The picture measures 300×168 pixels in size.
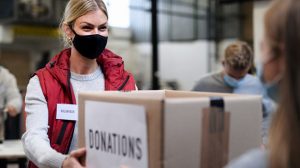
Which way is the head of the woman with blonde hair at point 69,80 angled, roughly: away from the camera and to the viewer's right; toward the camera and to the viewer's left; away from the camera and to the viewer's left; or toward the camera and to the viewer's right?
toward the camera and to the viewer's right

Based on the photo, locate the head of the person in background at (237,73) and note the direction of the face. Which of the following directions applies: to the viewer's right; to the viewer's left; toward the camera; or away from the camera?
toward the camera

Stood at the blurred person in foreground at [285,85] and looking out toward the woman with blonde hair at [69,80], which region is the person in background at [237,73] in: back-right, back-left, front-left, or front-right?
front-right

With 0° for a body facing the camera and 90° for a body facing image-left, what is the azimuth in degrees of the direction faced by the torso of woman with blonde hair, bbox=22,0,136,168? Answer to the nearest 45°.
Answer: approximately 315°

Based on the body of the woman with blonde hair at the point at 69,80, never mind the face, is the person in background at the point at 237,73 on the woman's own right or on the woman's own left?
on the woman's own left

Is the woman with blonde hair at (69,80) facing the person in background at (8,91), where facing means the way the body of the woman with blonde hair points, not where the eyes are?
no
